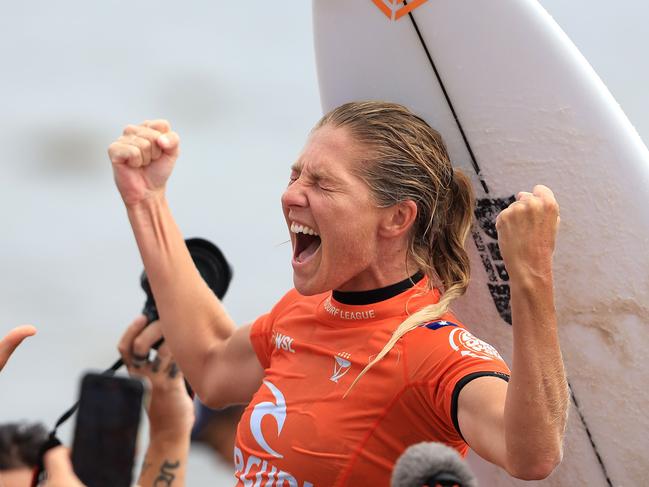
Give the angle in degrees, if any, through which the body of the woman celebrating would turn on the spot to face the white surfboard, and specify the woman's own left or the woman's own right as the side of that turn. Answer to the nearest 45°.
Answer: approximately 180°

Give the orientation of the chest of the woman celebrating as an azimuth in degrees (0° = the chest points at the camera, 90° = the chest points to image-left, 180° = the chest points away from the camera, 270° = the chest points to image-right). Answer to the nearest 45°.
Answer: approximately 45°
